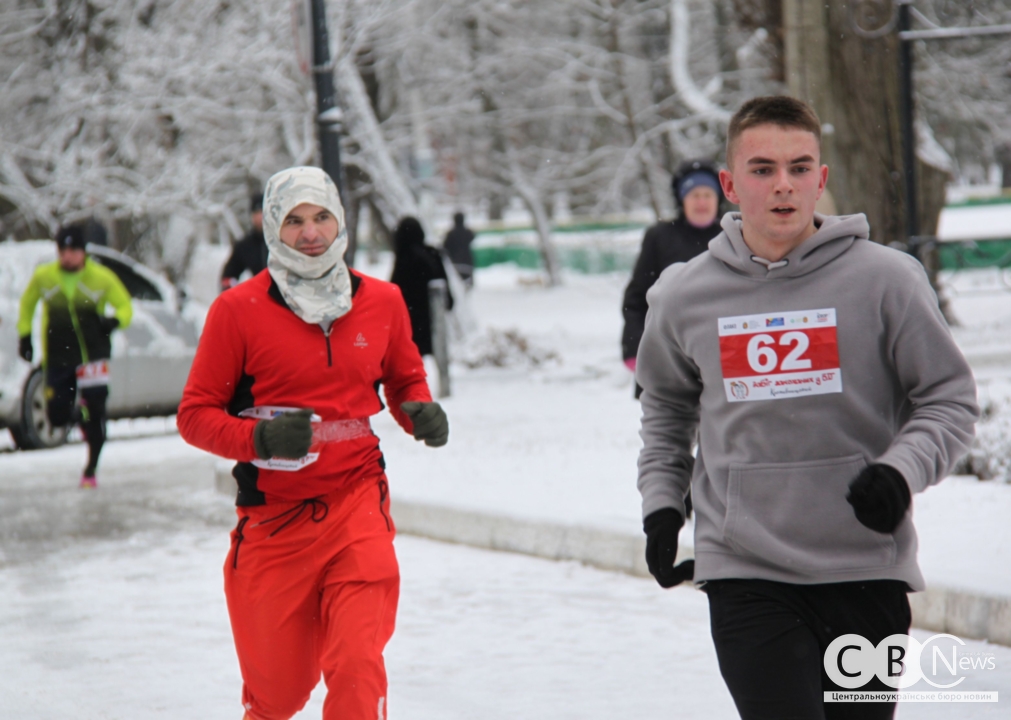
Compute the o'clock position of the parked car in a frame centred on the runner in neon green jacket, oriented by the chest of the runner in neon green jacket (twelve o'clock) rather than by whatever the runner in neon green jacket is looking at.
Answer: The parked car is roughly at 6 o'clock from the runner in neon green jacket.

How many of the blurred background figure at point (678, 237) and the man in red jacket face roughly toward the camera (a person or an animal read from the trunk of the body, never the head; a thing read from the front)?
2

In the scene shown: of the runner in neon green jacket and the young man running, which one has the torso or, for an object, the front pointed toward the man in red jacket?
the runner in neon green jacket

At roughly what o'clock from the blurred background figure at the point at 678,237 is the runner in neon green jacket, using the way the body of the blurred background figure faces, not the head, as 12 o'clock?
The runner in neon green jacket is roughly at 4 o'clock from the blurred background figure.

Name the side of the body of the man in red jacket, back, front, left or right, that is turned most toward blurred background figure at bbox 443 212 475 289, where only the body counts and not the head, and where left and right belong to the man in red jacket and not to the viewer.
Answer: back

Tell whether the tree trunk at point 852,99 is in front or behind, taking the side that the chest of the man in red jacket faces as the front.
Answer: behind

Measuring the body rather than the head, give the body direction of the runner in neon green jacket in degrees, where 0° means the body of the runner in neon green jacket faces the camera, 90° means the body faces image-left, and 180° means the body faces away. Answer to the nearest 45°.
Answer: approximately 0°

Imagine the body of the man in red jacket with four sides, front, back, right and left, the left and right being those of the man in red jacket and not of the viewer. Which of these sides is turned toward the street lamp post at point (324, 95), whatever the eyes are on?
back

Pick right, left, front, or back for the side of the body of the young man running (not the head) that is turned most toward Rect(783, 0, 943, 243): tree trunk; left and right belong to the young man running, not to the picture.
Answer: back
